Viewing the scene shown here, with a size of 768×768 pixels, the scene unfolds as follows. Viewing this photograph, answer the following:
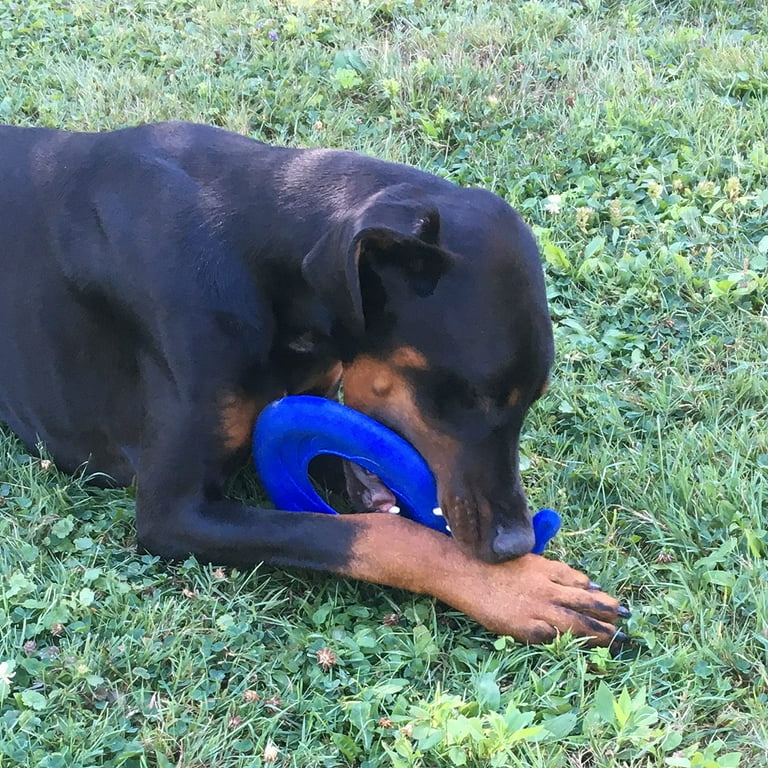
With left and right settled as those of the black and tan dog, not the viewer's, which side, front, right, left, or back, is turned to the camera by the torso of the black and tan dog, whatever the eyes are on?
right
